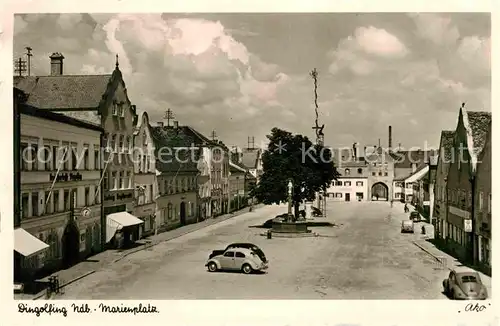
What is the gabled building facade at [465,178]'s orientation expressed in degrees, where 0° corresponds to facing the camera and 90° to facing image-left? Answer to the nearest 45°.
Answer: approximately 45°

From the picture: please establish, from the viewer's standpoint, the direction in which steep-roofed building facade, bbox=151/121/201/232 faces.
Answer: facing the viewer and to the right of the viewer

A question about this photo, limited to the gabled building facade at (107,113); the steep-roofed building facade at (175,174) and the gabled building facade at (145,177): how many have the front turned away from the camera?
0

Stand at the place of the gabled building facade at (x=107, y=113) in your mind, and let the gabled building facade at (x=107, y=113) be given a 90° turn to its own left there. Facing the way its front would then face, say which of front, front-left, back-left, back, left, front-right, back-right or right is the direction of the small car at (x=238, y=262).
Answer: right

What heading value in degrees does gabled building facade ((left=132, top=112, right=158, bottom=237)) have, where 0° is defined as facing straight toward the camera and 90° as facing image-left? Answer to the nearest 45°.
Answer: approximately 315°

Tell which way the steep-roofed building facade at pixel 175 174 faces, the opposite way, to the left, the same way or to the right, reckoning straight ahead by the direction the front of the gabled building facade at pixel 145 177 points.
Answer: the same way

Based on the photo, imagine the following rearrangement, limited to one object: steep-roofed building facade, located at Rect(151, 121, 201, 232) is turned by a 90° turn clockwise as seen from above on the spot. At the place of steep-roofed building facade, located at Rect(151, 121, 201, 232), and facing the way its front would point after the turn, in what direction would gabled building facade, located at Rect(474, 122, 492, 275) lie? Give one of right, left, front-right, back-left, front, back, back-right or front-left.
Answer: left

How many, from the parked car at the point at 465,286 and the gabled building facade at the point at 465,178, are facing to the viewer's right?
0

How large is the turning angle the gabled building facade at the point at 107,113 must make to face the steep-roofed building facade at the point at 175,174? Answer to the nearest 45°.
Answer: approximately 90° to its left

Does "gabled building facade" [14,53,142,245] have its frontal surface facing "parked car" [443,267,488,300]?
yes

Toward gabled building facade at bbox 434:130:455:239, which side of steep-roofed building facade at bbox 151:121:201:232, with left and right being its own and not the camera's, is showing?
front

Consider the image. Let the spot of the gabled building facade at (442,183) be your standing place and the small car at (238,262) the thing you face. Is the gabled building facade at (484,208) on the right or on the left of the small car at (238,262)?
left

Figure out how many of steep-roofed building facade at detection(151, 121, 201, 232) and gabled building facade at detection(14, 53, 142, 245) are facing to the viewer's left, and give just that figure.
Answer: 0

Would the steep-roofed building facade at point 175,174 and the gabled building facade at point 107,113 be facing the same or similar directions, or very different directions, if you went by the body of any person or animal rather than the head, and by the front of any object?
same or similar directions

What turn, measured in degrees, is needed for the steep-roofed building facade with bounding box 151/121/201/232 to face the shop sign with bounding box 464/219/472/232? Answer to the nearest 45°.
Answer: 0° — it already faces it

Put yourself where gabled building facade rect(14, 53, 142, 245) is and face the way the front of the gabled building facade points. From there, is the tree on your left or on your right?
on your left
